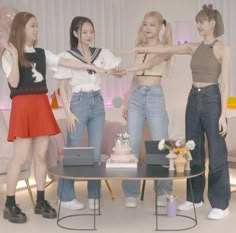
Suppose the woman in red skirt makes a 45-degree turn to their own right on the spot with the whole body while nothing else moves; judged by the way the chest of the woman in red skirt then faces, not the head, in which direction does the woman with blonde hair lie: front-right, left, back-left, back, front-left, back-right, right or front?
left

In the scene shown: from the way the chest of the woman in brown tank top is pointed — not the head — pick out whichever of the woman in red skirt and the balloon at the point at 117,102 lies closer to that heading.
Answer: the woman in red skirt

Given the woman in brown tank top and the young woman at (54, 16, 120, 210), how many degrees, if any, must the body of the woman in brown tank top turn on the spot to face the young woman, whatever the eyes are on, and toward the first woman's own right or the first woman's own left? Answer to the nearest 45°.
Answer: approximately 45° to the first woman's own right

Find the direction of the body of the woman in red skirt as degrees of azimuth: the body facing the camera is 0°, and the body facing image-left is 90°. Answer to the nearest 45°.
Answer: approximately 315°

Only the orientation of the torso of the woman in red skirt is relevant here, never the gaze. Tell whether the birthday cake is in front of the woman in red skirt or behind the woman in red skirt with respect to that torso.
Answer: in front

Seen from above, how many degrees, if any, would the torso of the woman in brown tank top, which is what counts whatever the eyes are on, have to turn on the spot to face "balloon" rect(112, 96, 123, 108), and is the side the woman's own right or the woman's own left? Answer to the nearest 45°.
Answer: approximately 135° to the woman's own right

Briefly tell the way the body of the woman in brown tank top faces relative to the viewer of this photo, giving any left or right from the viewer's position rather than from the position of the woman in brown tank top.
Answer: facing the viewer and to the left of the viewer

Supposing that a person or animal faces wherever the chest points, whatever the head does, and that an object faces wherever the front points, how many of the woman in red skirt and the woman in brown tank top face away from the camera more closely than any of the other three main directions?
0

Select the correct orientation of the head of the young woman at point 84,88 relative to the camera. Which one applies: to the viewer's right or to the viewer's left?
to the viewer's right

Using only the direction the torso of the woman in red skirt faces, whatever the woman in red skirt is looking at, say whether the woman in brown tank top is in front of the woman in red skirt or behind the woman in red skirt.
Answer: in front

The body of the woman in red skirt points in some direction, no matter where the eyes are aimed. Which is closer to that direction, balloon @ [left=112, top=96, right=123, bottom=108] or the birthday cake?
the birthday cake

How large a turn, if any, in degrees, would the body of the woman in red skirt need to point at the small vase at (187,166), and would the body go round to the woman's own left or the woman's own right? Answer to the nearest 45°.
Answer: approximately 45° to the woman's own left
